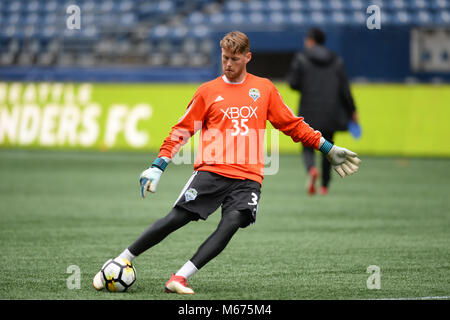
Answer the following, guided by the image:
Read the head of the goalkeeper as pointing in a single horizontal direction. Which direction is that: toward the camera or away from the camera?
toward the camera

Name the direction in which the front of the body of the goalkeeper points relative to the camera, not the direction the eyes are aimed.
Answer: toward the camera

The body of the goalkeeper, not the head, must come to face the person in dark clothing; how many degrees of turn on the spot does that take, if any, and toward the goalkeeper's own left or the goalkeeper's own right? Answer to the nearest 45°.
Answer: approximately 180°
